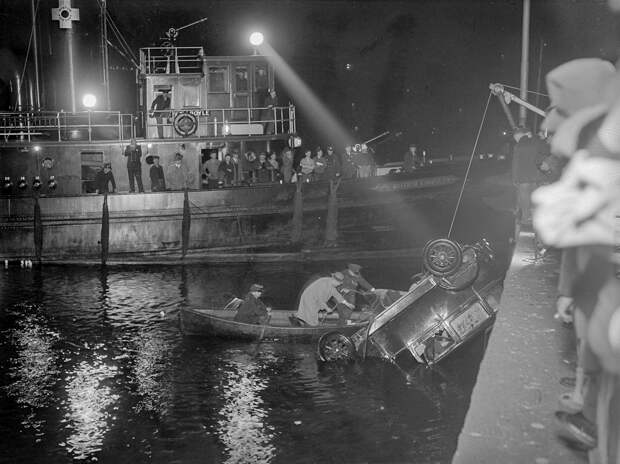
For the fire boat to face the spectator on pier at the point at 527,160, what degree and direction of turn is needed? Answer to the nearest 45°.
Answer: approximately 45° to its right

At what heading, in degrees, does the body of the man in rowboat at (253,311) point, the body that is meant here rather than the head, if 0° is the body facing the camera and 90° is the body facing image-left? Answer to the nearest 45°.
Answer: approximately 270°

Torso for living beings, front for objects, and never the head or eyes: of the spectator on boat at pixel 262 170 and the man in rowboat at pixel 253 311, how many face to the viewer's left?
0

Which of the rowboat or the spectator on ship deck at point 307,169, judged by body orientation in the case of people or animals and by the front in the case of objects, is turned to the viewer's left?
the rowboat

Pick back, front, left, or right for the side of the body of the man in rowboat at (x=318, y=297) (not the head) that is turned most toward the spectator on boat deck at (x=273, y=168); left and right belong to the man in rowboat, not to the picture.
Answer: left

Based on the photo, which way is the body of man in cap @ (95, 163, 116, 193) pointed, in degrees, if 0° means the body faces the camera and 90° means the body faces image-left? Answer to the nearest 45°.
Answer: approximately 315°

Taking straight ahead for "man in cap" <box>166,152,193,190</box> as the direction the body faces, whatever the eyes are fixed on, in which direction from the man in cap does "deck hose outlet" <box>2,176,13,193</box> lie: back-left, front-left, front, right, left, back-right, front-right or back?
right

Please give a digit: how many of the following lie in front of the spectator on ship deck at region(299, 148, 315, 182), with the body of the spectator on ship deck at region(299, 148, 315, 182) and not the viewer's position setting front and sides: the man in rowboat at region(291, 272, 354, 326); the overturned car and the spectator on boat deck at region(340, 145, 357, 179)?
2

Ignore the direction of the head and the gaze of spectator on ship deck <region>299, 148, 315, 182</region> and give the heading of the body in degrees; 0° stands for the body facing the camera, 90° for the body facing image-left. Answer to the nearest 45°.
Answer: approximately 0°
